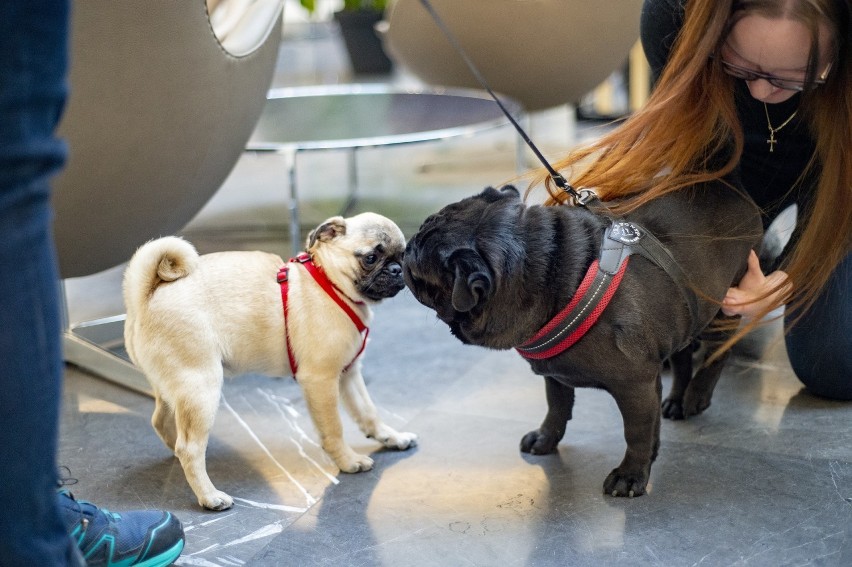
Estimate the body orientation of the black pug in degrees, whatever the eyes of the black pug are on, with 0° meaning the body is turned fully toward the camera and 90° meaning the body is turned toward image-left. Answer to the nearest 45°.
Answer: approximately 45°

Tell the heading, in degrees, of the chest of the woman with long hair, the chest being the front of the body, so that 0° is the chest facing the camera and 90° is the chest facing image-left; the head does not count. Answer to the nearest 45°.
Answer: approximately 45°

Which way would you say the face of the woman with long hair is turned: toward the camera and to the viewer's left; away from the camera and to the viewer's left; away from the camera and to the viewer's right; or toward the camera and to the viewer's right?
toward the camera and to the viewer's left

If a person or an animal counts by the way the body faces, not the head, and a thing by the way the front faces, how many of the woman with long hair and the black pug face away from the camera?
0
